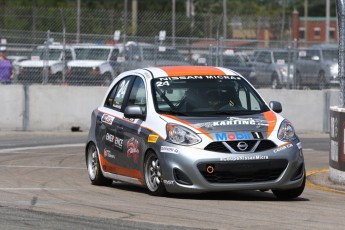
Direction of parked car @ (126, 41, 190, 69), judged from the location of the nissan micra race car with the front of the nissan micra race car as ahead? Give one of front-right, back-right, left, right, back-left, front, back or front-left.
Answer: back-left

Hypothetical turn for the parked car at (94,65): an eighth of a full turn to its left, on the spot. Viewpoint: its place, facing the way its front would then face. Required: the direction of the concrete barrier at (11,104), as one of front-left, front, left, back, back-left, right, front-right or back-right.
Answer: front-right

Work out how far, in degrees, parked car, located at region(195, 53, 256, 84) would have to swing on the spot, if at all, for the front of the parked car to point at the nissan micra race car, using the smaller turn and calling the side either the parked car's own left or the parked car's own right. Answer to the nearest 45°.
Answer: approximately 45° to the parked car's own right

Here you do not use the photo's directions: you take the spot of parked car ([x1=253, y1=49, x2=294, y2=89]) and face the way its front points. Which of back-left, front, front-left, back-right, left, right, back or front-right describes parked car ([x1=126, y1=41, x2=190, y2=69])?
back-right

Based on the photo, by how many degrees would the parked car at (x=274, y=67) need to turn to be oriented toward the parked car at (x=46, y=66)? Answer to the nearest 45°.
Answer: approximately 135° to its right

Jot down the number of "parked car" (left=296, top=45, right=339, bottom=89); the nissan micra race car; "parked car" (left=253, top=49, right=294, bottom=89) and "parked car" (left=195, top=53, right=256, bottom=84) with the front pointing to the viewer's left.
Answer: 0

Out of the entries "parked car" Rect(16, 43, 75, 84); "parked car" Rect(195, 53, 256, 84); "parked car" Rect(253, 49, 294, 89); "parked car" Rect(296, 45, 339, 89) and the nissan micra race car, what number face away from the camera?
0

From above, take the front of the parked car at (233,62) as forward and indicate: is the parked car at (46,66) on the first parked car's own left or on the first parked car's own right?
on the first parked car's own right

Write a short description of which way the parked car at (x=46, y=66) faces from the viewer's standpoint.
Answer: facing the viewer and to the left of the viewer

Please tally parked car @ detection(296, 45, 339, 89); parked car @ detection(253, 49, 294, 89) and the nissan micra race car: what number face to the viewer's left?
0

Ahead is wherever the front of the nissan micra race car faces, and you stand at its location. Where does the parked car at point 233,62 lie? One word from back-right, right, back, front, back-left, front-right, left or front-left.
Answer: back-left

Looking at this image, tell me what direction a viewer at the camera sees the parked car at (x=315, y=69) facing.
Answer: facing the viewer and to the right of the viewer

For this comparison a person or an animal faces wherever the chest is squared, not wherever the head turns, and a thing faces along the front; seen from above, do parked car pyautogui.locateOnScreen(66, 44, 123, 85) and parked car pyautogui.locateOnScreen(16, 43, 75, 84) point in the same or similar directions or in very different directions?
same or similar directions

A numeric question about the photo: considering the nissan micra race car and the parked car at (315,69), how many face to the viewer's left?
0

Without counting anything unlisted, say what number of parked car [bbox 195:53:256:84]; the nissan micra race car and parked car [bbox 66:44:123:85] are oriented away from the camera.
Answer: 0
